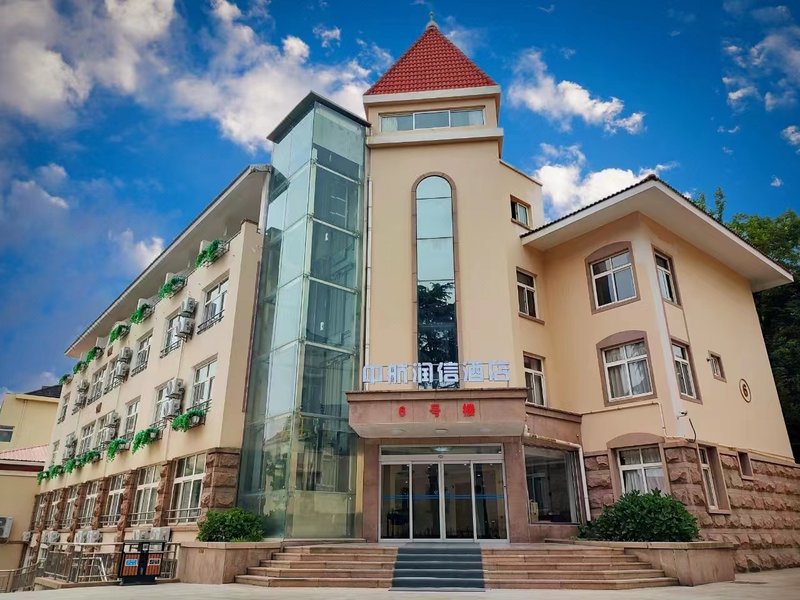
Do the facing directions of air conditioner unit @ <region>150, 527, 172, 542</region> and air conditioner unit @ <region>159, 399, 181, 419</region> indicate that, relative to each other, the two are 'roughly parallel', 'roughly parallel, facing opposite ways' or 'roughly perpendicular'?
roughly parallel

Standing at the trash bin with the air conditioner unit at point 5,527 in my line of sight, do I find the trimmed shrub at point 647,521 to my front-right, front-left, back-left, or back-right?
back-right

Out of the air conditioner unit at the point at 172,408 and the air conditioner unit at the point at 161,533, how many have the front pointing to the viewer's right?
0

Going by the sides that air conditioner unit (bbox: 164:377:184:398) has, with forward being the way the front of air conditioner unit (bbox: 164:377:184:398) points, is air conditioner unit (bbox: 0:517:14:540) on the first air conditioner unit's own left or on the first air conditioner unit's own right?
on the first air conditioner unit's own right

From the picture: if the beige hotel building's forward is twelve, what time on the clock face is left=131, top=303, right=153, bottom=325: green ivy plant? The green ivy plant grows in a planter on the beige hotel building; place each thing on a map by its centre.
The green ivy plant is roughly at 4 o'clock from the beige hotel building.

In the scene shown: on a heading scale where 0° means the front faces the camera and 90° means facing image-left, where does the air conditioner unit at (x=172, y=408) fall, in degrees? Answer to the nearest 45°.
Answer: approximately 45°

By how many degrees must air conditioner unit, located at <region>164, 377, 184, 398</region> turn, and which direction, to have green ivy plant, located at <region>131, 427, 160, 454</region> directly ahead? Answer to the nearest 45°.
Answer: approximately 135° to its right

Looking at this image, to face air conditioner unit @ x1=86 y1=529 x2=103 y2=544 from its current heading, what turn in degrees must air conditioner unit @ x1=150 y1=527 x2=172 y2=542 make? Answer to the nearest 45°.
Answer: approximately 135° to its right

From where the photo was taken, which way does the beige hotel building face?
toward the camera

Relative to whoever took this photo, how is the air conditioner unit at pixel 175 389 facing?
facing the viewer and to the left of the viewer

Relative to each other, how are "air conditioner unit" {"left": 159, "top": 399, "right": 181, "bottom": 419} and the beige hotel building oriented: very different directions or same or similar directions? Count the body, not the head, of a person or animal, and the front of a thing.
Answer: same or similar directions

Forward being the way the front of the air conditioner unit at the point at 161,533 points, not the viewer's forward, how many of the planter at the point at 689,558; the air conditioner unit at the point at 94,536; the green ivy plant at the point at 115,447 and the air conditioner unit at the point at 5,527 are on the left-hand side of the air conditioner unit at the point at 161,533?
1

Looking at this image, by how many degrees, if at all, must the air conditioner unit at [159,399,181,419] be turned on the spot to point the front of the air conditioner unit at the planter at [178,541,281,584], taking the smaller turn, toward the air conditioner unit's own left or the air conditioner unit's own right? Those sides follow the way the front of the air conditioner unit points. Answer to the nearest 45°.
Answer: approximately 45° to the air conditioner unit's own left

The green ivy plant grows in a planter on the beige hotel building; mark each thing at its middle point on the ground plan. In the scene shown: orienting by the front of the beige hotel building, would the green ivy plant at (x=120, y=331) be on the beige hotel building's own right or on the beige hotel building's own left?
on the beige hotel building's own right
